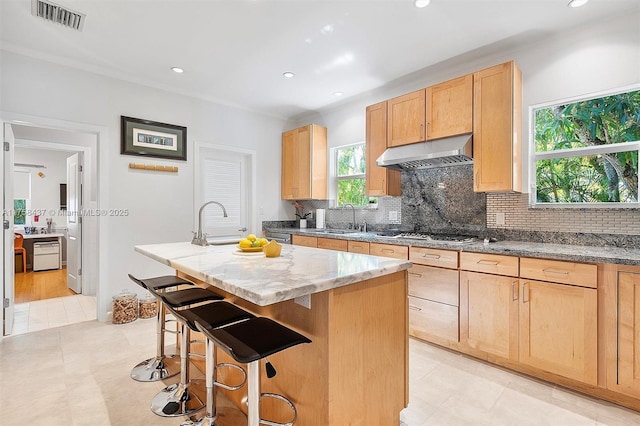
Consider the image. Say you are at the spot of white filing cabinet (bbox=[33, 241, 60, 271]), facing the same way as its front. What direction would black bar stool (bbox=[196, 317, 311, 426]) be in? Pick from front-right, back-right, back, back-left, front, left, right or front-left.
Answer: front

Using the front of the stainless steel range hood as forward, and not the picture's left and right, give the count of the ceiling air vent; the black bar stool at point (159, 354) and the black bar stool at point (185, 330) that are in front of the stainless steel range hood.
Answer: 3

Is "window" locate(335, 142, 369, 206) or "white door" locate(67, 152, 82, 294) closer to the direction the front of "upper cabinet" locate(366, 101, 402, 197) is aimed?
the white door

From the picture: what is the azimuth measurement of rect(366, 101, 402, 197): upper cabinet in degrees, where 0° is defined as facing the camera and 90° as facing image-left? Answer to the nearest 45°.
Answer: approximately 45°

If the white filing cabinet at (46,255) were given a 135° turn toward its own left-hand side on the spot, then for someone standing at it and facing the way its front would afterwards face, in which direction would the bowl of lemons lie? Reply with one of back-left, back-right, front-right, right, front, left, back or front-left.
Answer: back-right

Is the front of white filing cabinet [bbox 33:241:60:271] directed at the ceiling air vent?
yes

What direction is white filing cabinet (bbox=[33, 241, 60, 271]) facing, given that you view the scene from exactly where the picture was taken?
facing the viewer

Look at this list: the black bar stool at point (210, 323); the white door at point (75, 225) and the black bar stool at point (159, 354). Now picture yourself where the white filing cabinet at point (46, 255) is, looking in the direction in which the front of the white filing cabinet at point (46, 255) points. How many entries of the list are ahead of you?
3

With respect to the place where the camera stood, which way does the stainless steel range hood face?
facing the viewer and to the left of the viewer

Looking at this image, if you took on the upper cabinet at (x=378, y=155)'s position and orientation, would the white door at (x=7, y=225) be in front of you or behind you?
in front
